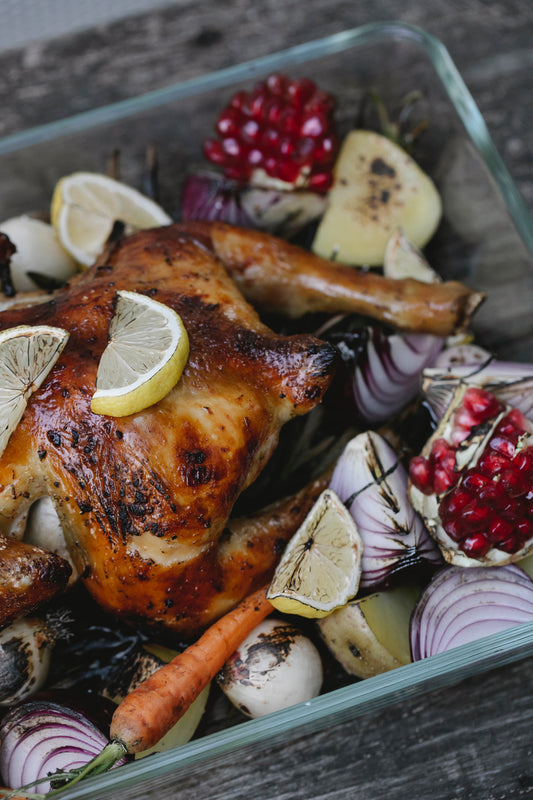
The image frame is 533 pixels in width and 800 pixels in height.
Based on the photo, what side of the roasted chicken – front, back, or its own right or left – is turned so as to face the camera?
left

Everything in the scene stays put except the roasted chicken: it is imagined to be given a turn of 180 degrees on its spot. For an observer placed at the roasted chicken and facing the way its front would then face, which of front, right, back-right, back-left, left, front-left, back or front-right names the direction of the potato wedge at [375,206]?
front-left

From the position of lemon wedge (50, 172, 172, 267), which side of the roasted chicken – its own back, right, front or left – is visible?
right

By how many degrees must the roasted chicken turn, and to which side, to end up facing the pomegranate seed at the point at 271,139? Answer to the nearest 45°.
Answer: approximately 135° to its right
